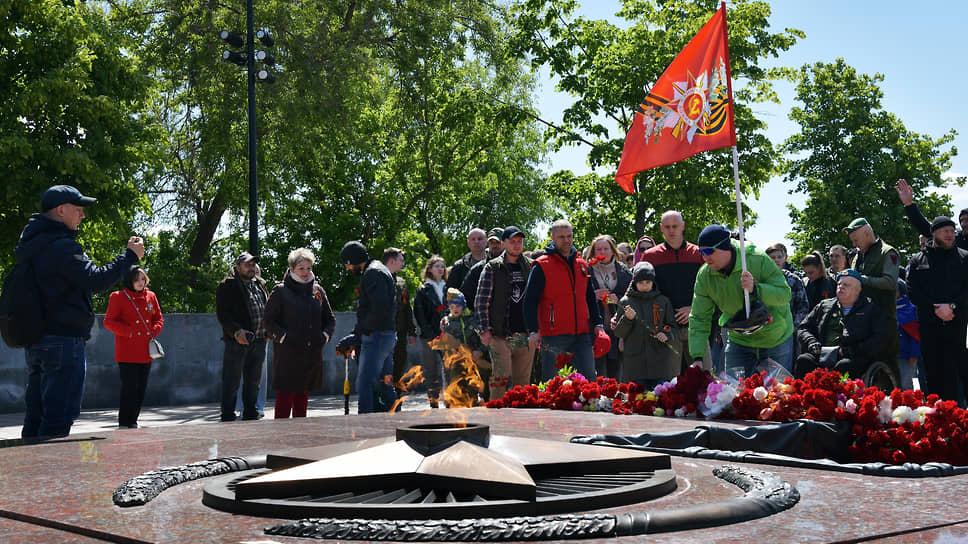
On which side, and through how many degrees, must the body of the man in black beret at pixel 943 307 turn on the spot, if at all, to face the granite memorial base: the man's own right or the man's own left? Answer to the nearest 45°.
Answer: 0° — they already face it

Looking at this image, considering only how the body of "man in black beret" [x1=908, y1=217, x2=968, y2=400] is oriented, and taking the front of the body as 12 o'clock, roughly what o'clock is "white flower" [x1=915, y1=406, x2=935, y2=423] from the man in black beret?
The white flower is roughly at 12 o'clock from the man in black beret.

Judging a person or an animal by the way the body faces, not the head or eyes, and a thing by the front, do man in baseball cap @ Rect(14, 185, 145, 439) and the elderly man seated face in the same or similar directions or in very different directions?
very different directions

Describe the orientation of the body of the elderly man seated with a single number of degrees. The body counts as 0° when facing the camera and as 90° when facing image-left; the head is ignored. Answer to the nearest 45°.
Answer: approximately 45°

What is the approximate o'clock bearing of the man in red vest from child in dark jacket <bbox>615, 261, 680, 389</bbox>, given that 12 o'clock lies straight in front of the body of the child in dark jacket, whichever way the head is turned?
The man in red vest is roughly at 2 o'clock from the child in dark jacket.

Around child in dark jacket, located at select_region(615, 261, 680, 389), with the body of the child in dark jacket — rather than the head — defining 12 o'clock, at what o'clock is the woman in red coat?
The woman in red coat is roughly at 3 o'clock from the child in dark jacket.

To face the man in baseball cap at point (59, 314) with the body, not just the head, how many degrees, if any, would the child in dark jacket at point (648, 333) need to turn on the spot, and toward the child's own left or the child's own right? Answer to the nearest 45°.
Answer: approximately 45° to the child's own right

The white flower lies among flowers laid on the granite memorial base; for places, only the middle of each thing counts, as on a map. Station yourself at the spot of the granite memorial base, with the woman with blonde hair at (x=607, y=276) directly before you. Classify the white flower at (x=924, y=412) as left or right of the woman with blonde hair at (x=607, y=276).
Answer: right

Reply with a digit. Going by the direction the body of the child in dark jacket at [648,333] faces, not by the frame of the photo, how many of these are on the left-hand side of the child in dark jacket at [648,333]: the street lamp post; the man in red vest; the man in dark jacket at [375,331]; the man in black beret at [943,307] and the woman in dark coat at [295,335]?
1

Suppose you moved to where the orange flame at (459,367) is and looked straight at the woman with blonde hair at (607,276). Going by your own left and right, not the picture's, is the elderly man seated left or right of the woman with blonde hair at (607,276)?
right

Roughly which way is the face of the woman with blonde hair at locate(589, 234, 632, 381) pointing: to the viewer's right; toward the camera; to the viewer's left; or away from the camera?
toward the camera

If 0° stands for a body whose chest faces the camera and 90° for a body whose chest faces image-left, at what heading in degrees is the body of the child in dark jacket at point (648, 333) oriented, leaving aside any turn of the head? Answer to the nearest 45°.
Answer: approximately 0°

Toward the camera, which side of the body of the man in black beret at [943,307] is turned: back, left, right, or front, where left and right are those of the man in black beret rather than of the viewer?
front

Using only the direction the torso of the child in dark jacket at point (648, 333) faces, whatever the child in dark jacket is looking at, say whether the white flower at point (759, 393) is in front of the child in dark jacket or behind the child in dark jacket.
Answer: in front

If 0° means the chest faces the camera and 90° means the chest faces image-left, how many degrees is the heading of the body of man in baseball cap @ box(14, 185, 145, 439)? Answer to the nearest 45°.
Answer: approximately 270°

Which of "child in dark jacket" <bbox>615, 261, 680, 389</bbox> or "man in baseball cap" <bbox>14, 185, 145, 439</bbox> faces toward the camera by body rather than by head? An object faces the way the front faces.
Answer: the child in dark jacket

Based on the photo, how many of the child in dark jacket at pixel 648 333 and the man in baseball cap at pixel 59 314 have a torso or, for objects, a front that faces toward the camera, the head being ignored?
1
